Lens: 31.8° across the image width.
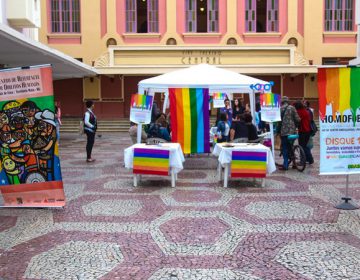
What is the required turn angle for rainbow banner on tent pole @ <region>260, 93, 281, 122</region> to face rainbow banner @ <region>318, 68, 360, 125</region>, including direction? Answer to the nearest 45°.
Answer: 0° — it already faces it

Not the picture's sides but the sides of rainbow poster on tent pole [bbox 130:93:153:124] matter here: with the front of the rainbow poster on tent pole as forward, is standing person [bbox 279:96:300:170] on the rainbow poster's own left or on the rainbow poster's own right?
on the rainbow poster's own left

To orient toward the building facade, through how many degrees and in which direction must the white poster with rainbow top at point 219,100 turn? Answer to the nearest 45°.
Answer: approximately 180°

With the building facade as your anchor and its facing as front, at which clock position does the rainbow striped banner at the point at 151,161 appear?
The rainbow striped banner is roughly at 12 o'clock from the building facade.

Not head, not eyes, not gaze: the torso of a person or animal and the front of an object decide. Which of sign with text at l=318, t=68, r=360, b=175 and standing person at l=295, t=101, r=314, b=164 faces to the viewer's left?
the standing person

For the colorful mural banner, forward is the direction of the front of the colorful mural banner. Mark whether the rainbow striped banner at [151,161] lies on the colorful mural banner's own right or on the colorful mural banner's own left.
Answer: on the colorful mural banner's own left

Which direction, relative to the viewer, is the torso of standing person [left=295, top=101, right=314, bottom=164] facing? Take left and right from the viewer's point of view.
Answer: facing to the left of the viewer

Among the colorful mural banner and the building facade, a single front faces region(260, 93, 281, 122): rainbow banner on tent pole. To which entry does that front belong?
the building facade

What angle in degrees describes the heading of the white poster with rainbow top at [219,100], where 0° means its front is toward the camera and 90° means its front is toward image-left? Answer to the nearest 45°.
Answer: approximately 0°
